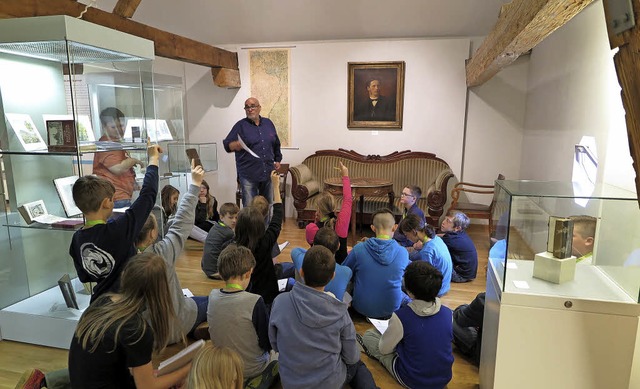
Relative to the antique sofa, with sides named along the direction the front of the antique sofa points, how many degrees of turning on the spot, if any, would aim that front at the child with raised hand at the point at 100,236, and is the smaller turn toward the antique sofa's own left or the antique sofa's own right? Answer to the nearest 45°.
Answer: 0° — it already faces them

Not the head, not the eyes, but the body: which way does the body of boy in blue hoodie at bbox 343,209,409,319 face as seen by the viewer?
away from the camera

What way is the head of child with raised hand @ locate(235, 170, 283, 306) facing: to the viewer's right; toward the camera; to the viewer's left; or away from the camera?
away from the camera

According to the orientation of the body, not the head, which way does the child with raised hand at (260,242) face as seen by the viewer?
away from the camera

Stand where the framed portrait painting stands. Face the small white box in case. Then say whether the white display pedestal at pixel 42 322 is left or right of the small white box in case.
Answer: right

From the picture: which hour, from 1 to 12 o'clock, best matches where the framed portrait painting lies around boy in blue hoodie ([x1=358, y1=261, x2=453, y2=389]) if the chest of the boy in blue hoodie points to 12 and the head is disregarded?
The framed portrait painting is roughly at 1 o'clock from the boy in blue hoodie.

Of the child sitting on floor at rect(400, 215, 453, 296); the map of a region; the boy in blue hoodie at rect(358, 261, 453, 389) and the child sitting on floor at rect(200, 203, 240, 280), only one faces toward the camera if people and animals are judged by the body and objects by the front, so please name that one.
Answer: the map of a region

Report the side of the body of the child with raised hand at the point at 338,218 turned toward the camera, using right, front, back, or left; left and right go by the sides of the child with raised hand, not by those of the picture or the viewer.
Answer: back

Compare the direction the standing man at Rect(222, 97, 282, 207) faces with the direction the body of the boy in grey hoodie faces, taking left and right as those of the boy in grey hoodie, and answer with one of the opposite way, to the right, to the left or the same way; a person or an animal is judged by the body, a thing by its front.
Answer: the opposite way

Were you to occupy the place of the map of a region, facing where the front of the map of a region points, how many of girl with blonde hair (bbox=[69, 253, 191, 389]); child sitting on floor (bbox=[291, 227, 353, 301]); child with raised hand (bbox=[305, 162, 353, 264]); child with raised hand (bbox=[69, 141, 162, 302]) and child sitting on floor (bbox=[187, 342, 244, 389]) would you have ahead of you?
5

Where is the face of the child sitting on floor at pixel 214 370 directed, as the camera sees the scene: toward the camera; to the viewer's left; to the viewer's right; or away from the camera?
away from the camera

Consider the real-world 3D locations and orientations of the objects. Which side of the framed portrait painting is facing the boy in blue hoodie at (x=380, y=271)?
front

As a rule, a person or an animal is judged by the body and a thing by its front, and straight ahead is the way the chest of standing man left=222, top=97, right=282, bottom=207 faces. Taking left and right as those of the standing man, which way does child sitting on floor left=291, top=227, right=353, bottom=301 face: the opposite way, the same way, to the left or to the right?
the opposite way

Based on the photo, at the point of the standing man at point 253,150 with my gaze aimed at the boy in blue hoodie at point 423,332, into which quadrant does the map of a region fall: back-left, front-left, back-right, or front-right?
back-left

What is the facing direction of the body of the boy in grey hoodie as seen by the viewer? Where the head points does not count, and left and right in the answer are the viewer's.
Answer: facing away from the viewer

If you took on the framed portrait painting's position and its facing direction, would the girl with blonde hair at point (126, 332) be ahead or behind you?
ahead

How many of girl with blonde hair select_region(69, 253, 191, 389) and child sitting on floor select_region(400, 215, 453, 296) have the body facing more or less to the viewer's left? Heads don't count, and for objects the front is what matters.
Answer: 1
